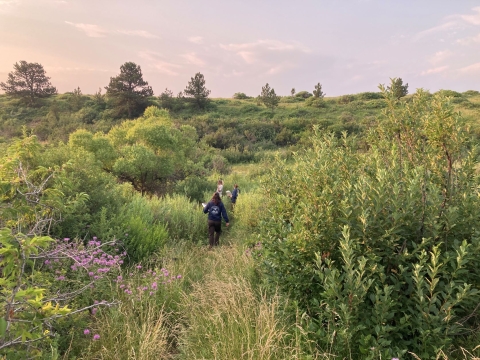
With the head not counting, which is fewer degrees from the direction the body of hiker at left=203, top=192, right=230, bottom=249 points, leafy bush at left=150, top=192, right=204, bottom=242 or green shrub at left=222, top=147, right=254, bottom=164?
the green shrub

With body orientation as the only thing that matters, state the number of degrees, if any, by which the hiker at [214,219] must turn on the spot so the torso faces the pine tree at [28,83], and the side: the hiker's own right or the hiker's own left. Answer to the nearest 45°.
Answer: approximately 45° to the hiker's own left

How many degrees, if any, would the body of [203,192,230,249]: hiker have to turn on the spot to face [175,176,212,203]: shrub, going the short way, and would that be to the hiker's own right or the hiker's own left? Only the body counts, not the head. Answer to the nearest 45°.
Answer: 0° — they already face it

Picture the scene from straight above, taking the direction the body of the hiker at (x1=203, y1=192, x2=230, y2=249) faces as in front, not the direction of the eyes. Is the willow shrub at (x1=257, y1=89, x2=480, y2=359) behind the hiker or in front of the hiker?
behind

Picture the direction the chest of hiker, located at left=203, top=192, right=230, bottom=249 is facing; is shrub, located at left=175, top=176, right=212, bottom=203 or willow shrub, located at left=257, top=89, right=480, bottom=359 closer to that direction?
the shrub

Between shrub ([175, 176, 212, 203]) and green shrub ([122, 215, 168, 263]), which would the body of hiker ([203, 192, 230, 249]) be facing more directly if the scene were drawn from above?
the shrub

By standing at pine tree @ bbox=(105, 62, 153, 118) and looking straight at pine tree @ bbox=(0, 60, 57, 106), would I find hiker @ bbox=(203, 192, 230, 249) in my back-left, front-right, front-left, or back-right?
back-left

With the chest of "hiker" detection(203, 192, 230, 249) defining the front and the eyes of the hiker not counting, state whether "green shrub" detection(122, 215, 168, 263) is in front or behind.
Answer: behind

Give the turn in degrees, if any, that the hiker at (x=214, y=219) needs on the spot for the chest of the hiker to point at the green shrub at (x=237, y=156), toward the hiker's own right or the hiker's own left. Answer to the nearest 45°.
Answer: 0° — they already face it

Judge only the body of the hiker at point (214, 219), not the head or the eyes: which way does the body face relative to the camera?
away from the camera
